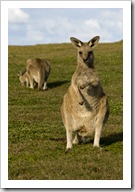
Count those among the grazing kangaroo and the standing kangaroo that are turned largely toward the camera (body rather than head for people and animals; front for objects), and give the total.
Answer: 1

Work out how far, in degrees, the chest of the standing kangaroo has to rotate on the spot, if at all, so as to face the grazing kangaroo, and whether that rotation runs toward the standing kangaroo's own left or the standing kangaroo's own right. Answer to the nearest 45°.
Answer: approximately 180°

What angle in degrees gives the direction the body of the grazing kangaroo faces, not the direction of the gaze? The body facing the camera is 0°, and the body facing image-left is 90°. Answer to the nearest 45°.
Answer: approximately 135°

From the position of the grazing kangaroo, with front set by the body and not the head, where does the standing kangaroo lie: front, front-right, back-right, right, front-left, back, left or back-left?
back-left

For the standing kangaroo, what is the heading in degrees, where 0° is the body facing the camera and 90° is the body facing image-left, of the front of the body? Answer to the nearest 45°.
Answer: approximately 0°
